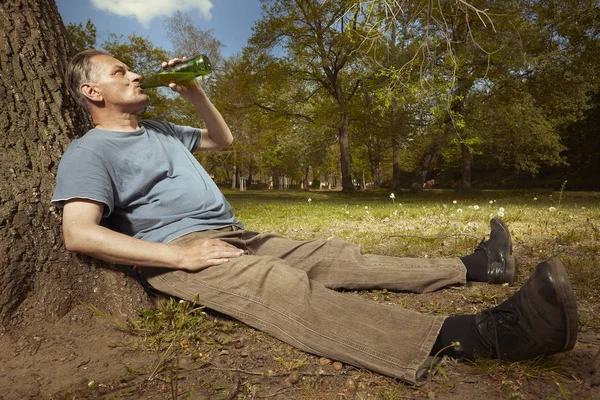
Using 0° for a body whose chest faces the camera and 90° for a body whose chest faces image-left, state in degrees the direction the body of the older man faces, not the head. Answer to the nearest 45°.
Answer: approximately 315°

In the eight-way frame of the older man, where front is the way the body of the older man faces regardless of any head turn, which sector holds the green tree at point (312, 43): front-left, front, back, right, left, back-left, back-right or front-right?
back-left

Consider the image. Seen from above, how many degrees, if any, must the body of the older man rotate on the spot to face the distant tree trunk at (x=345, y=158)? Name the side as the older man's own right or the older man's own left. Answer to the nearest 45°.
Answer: approximately 135° to the older man's own left

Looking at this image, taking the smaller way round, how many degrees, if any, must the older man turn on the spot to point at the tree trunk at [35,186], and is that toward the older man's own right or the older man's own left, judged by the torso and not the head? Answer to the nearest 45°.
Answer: approximately 135° to the older man's own right

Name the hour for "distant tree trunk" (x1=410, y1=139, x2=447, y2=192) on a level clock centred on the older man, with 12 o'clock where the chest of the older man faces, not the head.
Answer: The distant tree trunk is roughly at 8 o'clock from the older man.
